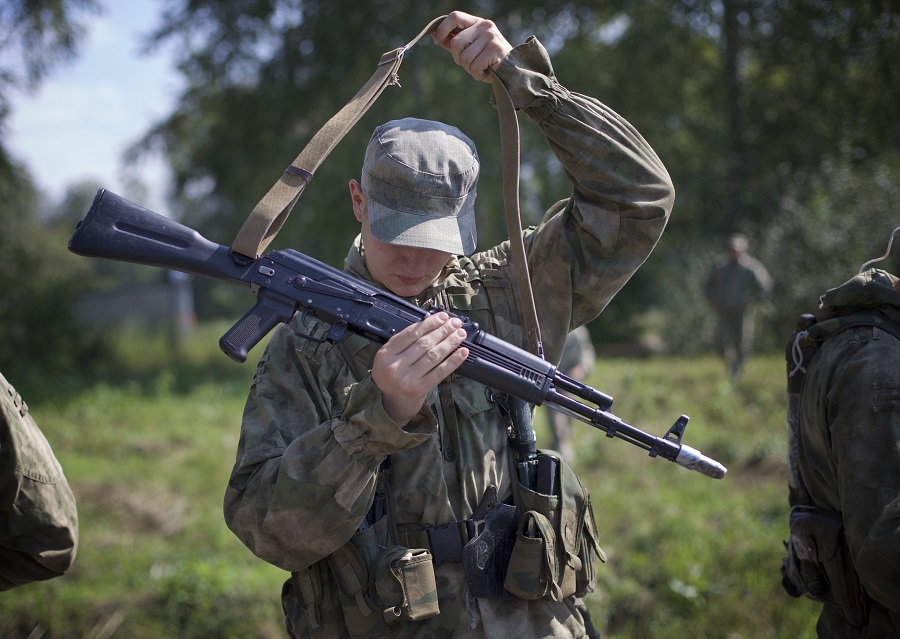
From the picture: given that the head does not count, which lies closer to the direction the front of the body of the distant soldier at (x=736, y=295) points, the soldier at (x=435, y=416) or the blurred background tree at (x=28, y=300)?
the soldier

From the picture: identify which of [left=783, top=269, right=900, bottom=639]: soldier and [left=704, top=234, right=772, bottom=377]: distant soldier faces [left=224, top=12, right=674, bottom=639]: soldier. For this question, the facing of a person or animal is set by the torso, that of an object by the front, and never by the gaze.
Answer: the distant soldier

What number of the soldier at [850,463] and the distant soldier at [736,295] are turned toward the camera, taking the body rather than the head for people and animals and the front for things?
1

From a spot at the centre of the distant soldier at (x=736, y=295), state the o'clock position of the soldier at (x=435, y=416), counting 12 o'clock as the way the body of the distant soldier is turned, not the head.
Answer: The soldier is roughly at 12 o'clock from the distant soldier.
